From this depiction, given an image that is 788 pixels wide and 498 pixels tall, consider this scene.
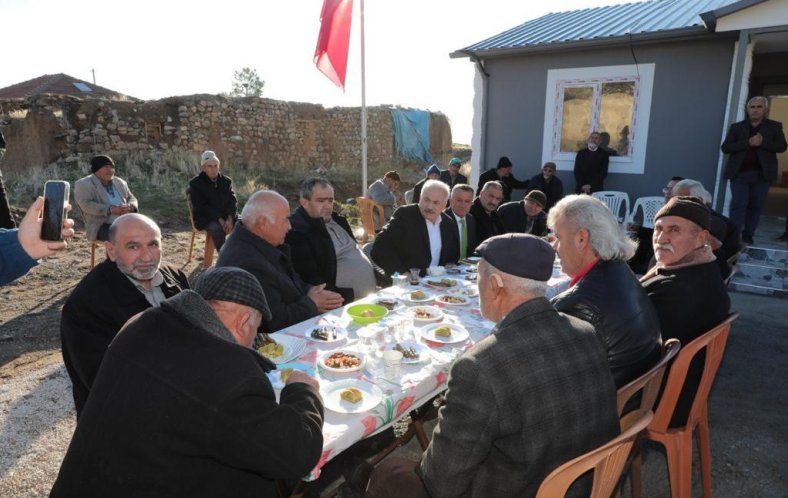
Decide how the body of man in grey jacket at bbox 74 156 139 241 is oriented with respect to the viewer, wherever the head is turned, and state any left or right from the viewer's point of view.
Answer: facing the viewer and to the right of the viewer

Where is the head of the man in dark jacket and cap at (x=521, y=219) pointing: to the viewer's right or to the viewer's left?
to the viewer's left

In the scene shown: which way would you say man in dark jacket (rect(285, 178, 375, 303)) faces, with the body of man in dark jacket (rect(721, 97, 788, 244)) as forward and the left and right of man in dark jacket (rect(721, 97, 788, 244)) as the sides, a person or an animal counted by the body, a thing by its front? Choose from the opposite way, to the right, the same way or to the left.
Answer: to the left

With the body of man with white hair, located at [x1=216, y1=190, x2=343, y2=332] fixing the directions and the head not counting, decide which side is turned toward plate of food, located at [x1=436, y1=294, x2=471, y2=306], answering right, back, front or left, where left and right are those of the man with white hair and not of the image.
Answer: front

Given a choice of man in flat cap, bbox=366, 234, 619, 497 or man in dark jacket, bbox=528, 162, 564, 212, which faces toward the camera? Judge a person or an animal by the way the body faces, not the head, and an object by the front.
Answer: the man in dark jacket

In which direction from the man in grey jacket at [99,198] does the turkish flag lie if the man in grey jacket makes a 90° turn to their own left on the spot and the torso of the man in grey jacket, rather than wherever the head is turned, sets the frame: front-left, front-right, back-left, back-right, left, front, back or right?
front-right

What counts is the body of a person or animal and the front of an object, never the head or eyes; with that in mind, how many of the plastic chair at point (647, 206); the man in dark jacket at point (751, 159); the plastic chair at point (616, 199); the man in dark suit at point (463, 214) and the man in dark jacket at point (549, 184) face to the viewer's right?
0

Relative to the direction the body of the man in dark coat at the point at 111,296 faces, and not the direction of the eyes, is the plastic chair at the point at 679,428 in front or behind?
in front

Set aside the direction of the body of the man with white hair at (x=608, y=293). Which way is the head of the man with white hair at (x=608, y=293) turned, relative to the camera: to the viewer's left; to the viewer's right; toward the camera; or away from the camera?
to the viewer's left

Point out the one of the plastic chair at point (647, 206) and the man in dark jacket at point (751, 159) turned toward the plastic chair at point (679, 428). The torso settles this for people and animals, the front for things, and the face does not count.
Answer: the man in dark jacket

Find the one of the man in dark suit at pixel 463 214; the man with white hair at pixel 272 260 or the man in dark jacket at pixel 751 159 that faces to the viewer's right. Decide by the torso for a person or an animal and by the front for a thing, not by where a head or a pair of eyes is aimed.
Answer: the man with white hair

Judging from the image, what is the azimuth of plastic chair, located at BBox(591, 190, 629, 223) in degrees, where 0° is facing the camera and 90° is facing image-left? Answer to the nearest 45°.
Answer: approximately 45°

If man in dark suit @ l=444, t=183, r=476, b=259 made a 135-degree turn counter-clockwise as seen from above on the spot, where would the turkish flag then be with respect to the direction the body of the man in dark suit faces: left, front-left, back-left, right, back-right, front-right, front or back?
left

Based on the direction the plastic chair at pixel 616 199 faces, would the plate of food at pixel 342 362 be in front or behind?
in front

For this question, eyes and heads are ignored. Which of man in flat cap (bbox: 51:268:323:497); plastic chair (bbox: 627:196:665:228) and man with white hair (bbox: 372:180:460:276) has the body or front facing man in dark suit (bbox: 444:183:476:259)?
the man in flat cap

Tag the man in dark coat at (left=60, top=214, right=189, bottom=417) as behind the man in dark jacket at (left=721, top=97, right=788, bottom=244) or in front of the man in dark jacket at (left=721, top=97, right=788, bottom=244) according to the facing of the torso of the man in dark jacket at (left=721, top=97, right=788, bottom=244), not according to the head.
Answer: in front

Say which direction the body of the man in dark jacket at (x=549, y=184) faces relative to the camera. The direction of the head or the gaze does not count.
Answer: toward the camera

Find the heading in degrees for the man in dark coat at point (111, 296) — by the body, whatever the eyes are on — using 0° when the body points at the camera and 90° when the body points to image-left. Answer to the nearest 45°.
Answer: approximately 315°
